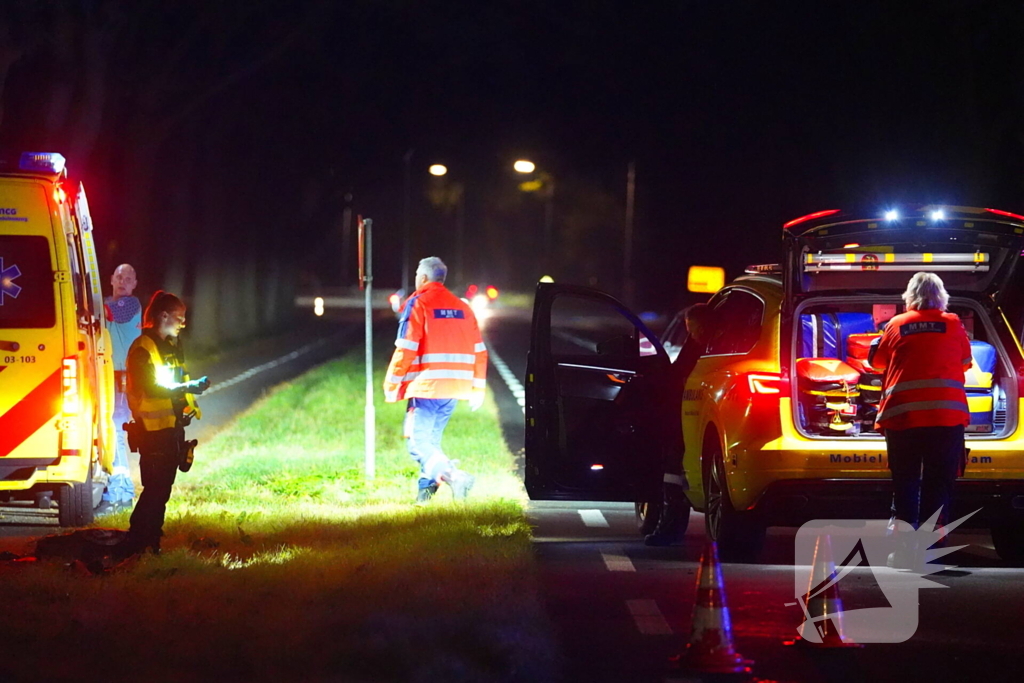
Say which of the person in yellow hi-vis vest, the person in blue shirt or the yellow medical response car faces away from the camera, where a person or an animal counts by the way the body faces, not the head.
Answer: the yellow medical response car

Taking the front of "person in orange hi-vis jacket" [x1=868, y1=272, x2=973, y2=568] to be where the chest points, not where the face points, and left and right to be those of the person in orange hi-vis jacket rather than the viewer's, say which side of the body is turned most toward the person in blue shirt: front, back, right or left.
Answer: left

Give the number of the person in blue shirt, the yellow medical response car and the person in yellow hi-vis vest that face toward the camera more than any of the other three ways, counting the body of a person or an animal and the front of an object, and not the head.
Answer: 1

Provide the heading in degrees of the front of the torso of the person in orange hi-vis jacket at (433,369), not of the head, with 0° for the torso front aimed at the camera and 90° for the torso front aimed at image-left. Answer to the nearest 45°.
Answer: approximately 135°

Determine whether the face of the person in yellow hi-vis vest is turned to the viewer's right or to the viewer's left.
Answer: to the viewer's right

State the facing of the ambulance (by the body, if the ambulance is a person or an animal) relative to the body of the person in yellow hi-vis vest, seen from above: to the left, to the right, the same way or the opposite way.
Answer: to the left

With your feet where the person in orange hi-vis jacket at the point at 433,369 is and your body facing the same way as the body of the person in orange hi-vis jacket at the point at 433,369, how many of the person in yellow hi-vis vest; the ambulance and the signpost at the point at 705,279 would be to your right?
1

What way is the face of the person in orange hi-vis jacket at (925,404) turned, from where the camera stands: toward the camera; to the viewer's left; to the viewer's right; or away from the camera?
away from the camera

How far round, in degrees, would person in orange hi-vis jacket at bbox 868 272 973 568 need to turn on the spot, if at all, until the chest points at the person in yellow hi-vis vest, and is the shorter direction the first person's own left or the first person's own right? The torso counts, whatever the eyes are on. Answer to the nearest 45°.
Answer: approximately 90° to the first person's own left

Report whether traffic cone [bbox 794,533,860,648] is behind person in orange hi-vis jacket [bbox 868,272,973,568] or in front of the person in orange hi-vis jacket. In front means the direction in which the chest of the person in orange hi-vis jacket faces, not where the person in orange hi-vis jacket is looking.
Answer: behind

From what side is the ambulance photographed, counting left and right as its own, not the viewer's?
back

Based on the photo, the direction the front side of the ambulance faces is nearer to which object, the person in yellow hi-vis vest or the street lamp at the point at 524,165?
the street lamp

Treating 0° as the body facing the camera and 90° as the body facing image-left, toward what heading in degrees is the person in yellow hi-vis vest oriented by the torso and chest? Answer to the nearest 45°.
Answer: approximately 270°

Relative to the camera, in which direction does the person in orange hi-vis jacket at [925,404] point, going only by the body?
away from the camera

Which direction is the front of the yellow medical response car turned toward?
away from the camera

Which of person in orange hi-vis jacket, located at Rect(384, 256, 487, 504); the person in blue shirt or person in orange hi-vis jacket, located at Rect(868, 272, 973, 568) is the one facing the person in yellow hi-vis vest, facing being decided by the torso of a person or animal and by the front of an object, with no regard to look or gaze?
the person in blue shirt
